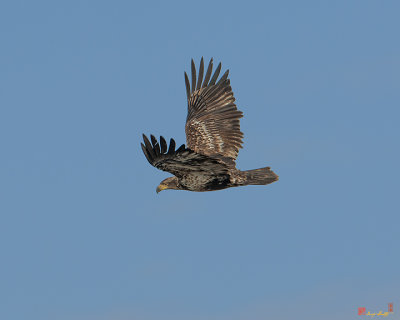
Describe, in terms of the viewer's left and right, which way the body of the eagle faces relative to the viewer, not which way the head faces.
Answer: facing to the left of the viewer
